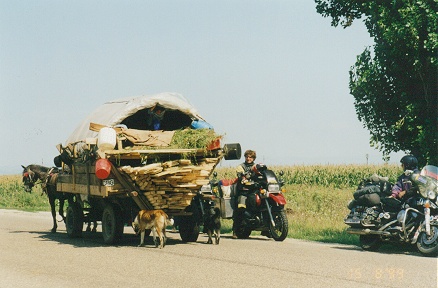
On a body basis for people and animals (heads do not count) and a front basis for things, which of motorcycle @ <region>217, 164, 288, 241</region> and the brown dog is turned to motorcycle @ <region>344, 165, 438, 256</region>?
motorcycle @ <region>217, 164, 288, 241</region>

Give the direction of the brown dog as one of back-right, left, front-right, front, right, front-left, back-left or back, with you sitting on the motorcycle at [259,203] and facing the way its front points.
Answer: right

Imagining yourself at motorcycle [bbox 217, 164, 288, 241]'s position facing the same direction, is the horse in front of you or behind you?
behind

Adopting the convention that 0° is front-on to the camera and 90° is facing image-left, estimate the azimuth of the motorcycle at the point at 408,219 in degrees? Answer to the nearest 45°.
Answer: approximately 315°

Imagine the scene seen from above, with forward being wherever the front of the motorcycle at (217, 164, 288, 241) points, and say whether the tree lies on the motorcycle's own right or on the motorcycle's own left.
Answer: on the motorcycle's own left

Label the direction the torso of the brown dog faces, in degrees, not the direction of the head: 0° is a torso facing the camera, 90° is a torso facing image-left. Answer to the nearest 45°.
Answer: approximately 135°

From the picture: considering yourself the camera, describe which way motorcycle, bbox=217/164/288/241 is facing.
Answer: facing the viewer and to the right of the viewer

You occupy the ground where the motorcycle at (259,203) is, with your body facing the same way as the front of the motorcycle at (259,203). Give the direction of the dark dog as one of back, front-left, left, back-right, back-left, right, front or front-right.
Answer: right

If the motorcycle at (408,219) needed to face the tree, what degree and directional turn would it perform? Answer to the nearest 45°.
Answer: approximately 135° to its left

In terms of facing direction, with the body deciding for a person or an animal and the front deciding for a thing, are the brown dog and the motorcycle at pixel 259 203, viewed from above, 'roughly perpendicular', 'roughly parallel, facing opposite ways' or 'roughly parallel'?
roughly parallel, facing opposite ways
